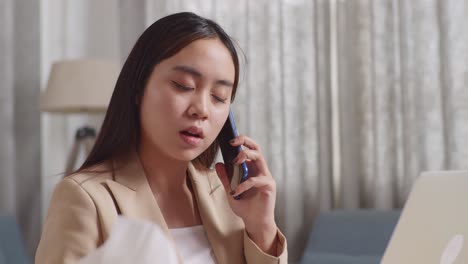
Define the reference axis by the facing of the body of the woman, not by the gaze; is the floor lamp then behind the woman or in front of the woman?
behind

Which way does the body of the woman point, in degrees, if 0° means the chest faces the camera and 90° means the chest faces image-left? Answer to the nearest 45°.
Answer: approximately 315°
